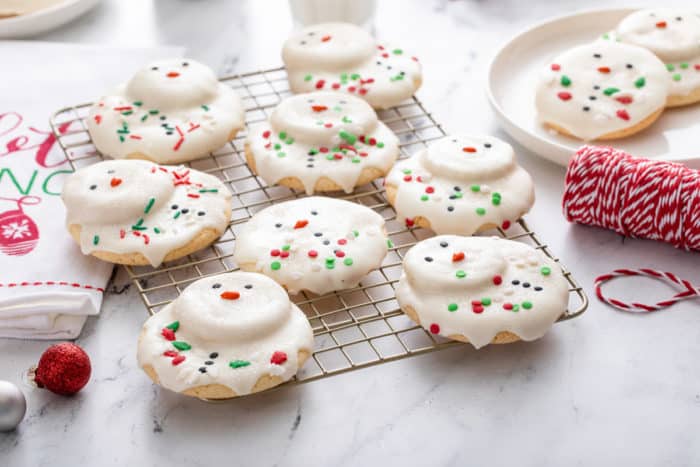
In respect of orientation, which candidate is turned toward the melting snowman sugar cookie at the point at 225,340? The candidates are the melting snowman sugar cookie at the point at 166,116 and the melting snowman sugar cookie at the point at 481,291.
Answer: the melting snowman sugar cookie at the point at 166,116

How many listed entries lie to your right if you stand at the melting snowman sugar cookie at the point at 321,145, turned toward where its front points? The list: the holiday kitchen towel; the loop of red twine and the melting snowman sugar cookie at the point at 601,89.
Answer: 1

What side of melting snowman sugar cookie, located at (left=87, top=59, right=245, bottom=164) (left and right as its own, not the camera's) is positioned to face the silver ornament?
front

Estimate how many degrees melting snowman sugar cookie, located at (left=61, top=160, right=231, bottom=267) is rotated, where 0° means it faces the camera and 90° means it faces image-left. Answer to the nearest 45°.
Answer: approximately 315°

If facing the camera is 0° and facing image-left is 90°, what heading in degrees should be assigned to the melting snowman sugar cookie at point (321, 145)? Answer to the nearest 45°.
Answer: approximately 0°
